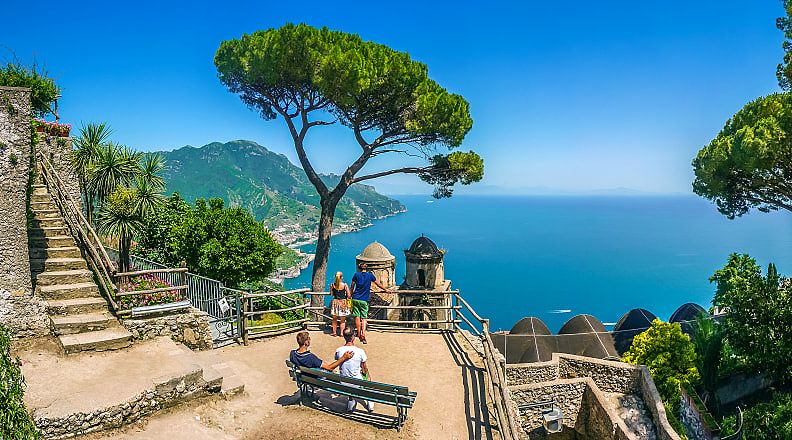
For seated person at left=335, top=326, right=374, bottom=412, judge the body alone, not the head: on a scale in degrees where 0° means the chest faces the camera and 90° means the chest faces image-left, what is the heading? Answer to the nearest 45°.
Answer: approximately 225°

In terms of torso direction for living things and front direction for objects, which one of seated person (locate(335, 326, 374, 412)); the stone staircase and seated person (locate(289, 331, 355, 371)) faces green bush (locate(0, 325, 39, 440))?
the stone staircase

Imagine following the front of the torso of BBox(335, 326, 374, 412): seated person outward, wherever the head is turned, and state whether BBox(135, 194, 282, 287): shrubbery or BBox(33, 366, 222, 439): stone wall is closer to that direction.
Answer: the shrubbery

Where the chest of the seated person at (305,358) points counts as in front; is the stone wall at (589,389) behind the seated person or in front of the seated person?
in front

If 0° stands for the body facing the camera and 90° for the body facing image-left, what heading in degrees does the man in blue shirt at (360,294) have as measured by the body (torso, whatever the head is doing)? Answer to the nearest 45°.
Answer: approximately 180°

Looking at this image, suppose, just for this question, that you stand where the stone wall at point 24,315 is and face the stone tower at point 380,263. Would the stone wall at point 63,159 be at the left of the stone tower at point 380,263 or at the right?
left

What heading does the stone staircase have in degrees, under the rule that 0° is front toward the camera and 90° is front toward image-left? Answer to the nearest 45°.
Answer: approximately 0°

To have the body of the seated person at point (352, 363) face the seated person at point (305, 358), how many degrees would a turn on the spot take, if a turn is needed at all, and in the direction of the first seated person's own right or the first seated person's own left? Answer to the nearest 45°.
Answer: approximately 135° to the first seated person's own left

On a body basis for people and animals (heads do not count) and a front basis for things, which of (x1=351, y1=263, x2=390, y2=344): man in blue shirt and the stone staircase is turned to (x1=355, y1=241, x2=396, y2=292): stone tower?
the man in blue shirt

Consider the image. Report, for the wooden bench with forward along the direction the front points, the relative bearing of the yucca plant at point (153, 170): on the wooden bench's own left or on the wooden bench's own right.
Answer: on the wooden bench's own left

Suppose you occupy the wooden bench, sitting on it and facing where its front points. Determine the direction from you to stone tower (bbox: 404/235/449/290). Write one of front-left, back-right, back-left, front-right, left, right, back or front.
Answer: front-left
